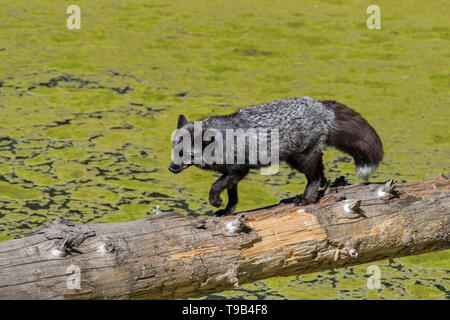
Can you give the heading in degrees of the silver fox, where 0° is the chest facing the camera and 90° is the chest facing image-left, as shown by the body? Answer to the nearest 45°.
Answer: approximately 90°
